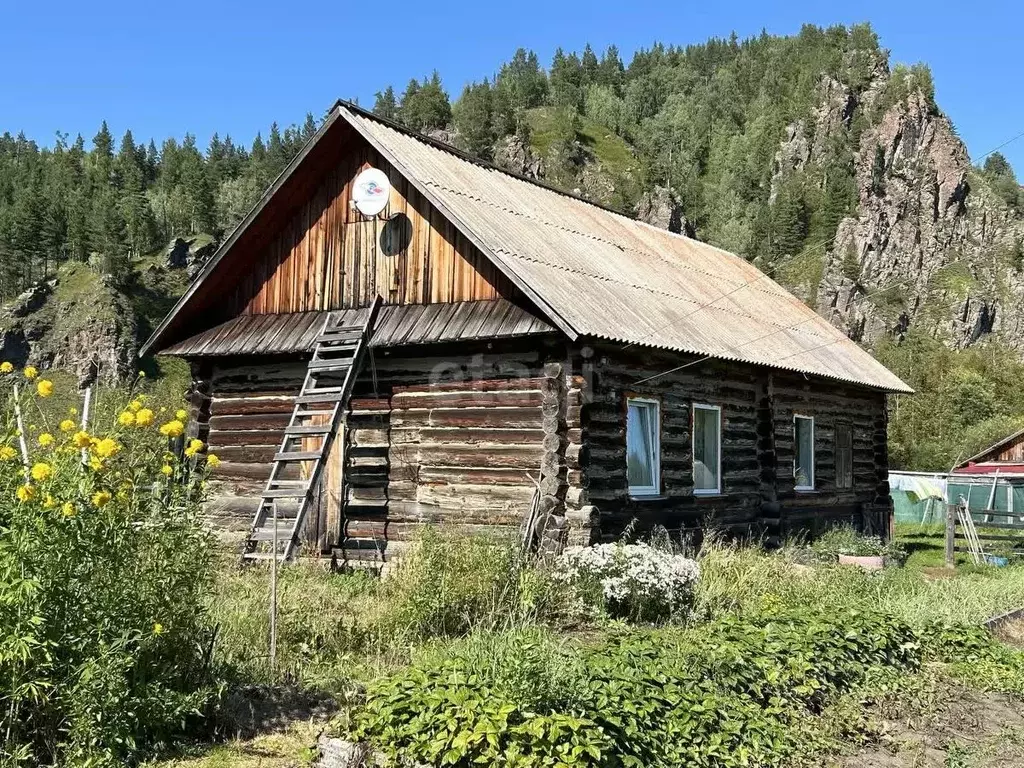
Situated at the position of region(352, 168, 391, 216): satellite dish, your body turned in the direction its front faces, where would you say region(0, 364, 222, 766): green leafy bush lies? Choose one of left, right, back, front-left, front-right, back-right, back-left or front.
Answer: front

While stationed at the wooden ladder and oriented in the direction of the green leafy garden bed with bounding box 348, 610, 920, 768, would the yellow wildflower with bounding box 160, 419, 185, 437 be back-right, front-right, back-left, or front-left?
front-right

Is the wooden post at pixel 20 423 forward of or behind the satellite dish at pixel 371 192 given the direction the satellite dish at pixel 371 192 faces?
forward

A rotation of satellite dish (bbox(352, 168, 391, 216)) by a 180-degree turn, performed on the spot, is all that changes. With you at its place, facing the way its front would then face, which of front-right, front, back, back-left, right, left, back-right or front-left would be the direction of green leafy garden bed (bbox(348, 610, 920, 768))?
back

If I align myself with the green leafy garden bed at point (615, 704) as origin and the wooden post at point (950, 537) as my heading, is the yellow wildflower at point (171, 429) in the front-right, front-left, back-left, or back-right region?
back-left

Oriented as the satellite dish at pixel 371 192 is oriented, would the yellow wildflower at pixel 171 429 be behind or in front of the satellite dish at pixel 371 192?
in front

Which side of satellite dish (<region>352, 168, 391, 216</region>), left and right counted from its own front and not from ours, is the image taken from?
front

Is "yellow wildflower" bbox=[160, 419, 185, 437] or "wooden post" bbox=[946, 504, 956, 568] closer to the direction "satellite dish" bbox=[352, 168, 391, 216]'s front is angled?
the yellow wildflower

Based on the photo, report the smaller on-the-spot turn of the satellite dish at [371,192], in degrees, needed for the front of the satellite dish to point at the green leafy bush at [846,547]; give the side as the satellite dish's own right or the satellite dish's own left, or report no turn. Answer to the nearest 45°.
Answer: approximately 90° to the satellite dish's own left
